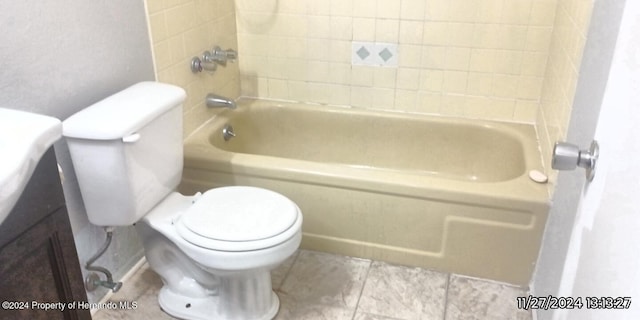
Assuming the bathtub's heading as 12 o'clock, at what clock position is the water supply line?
The water supply line is roughly at 2 o'clock from the bathtub.

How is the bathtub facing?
toward the camera

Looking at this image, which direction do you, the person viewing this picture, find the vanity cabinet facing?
facing the viewer and to the right of the viewer

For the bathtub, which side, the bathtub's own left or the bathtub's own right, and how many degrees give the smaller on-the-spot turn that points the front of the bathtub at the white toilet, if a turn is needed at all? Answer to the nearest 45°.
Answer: approximately 45° to the bathtub's own right

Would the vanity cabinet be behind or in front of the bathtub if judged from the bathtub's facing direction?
in front

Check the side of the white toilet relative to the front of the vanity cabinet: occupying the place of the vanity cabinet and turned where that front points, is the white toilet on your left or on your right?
on your left

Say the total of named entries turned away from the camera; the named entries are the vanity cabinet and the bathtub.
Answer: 0

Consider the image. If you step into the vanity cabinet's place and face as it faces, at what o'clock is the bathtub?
The bathtub is roughly at 10 o'clock from the vanity cabinet.

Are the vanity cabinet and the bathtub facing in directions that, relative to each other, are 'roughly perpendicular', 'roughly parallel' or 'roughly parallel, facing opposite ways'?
roughly perpendicular
